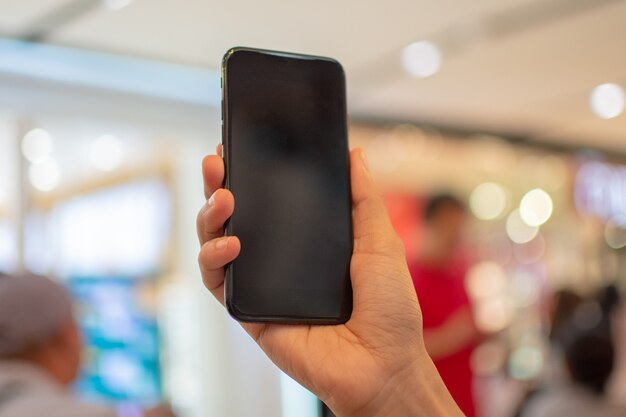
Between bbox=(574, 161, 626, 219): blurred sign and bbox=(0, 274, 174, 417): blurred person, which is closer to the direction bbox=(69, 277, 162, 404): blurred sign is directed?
the blurred person

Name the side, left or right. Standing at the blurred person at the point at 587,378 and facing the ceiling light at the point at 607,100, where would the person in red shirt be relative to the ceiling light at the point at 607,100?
left

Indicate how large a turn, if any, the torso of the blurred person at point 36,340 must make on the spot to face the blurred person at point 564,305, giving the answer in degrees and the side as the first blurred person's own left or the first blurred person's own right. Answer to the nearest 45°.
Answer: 0° — they already face them

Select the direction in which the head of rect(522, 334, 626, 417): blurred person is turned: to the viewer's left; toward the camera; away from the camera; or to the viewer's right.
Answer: away from the camera

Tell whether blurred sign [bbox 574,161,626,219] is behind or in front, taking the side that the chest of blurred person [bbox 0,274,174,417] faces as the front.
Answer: in front

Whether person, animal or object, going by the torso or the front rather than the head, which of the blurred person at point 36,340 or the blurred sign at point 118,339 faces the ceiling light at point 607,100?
the blurred person

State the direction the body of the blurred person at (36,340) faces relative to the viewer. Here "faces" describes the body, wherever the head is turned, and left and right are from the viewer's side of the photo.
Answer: facing away from the viewer and to the right of the viewer

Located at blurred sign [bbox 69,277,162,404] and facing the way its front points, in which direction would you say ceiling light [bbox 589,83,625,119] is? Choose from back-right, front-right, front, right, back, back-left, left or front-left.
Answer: left

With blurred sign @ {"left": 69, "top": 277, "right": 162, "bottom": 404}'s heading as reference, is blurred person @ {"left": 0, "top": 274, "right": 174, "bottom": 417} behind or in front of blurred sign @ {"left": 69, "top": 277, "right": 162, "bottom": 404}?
in front

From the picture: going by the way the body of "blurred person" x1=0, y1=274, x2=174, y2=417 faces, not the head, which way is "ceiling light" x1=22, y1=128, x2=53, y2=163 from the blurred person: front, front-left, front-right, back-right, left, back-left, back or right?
front-left

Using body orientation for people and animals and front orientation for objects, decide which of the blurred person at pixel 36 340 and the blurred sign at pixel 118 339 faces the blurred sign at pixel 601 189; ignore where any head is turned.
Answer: the blurred person

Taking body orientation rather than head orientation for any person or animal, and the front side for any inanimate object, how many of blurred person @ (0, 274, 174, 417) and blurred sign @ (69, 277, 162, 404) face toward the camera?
1

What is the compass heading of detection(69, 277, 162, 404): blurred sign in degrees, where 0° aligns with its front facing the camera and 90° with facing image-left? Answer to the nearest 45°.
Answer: approximately 0°

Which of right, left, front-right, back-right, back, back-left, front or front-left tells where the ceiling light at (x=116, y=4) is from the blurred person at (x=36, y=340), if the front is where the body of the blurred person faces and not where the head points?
front-left
